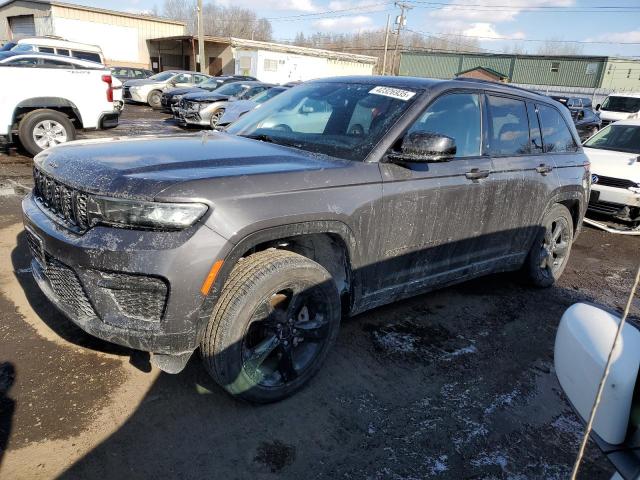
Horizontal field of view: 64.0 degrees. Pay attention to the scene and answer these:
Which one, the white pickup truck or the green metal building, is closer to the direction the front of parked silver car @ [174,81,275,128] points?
the white pickup truck

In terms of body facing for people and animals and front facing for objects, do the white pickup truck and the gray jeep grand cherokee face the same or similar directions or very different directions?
same or similar directions

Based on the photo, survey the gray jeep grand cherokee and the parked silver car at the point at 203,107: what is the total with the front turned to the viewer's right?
0

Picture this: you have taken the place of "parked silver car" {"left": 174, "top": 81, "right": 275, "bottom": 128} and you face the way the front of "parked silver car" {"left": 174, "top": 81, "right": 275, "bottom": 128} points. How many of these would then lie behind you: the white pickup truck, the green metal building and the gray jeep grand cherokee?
1

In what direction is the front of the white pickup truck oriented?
to the viewer's left

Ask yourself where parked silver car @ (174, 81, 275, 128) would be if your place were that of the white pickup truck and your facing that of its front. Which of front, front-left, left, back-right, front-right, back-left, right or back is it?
back-right

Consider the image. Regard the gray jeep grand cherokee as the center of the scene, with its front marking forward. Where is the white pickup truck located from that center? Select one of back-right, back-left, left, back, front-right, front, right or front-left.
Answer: right

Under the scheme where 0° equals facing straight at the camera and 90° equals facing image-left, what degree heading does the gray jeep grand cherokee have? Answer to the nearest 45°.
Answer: approximately 45°

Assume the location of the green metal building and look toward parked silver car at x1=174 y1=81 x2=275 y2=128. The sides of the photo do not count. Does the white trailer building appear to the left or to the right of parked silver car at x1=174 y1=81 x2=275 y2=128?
right

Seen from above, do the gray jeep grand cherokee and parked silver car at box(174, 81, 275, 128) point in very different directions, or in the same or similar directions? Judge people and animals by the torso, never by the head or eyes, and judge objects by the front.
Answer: same or similar directions

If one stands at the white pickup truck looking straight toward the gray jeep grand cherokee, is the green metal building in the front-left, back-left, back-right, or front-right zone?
back-left

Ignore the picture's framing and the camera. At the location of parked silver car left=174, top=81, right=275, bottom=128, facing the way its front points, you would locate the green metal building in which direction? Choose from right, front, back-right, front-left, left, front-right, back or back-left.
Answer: back

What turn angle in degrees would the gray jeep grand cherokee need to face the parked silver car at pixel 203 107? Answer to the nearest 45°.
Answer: approximately 135° to its right

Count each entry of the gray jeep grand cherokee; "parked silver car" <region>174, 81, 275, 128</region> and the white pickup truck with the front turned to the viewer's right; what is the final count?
0

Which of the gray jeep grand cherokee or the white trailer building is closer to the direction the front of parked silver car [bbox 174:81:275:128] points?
the gray jeep grand cherokee

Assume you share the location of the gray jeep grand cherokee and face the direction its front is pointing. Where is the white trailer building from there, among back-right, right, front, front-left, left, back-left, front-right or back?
back-right

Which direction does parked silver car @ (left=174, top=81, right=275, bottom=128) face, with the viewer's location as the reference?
facing the viewer and to the left of the viewer
